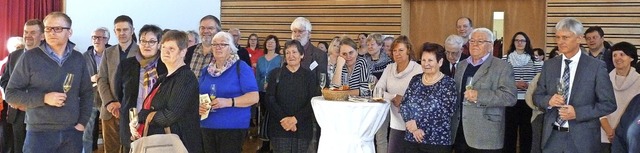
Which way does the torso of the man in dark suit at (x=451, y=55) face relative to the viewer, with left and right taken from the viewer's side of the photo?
facing the viewer and to the left of the viewer

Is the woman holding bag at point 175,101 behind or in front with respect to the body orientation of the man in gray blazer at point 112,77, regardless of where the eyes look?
in front

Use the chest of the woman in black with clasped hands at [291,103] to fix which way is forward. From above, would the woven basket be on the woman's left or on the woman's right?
on the woman's left

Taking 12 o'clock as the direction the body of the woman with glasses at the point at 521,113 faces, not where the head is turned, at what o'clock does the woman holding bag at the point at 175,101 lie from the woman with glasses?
The woman holding bag is roughly at 1 o'clock from the woman with glasses.

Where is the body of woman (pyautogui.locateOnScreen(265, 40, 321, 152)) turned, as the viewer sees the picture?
toward the camera

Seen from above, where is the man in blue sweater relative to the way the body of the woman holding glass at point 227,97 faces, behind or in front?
in front

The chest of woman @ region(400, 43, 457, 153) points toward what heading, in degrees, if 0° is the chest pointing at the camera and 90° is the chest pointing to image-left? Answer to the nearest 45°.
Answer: approximately 45°

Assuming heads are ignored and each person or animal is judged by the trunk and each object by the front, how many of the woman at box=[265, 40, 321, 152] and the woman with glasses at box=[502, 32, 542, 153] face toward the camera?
2
